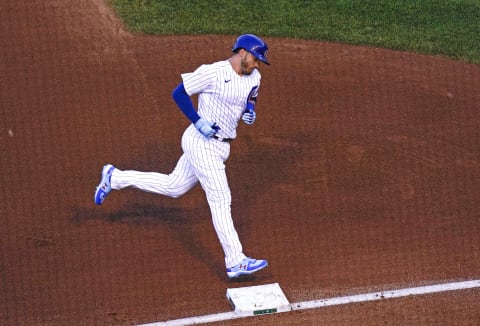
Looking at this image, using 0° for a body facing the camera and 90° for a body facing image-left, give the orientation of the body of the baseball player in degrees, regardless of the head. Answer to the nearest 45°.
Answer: approximately 315°
